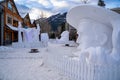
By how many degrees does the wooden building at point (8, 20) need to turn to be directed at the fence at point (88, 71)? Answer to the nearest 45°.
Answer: approximately 45° to its right

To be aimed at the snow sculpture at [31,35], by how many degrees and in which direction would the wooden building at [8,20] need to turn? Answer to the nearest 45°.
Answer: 0° — it already faces it

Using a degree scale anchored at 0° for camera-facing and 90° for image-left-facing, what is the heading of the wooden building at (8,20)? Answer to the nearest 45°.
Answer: approximately 315°

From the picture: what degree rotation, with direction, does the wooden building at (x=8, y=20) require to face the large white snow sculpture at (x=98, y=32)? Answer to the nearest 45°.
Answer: approximately 45° to its right

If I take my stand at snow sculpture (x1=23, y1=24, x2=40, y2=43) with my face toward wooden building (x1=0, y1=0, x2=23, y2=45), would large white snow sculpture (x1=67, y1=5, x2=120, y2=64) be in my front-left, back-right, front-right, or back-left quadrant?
back-left
